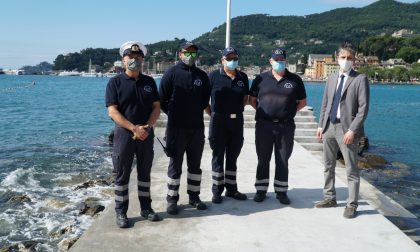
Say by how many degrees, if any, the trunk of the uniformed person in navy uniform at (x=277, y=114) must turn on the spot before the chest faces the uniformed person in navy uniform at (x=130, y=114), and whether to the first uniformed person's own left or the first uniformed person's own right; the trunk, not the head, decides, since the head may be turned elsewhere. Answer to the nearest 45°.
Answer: approximately 45° to the first uniformed person's own right

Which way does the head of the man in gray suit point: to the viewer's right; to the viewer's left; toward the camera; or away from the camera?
toward the camera

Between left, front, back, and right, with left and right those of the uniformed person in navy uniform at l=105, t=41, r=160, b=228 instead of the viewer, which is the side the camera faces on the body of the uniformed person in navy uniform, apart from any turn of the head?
front

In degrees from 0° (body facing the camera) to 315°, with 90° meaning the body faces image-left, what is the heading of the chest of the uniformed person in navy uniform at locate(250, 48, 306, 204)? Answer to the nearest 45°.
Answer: approximately 0°

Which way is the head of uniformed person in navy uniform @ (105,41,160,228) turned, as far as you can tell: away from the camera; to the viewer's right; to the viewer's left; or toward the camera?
toward the camera

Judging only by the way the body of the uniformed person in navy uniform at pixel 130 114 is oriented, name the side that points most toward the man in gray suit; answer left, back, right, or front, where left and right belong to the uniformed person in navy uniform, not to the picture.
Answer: left

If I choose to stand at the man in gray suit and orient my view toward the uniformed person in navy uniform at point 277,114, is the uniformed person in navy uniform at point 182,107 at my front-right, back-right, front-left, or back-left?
front-left

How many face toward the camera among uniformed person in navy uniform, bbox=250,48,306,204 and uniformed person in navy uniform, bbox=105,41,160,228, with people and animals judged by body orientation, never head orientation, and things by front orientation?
2

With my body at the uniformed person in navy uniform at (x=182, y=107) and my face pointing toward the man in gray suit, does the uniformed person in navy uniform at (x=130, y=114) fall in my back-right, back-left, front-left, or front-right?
back-right

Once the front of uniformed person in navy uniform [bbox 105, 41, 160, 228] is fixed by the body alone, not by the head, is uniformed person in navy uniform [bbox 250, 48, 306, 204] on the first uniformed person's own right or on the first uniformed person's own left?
on the first uniformed person's own left

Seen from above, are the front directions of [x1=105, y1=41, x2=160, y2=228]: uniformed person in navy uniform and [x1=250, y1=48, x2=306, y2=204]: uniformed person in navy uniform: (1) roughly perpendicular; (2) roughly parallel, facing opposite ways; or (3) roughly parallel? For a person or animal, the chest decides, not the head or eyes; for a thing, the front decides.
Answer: roughly parallel

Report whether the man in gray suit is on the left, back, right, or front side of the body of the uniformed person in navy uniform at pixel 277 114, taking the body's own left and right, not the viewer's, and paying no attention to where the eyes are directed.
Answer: left

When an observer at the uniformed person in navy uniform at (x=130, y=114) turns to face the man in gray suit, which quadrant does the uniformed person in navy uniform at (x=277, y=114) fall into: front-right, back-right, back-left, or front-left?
front-left

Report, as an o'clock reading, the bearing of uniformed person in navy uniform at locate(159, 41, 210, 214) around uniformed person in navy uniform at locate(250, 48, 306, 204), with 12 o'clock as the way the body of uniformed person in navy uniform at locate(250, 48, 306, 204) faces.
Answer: uniformed person in navy uniform at locate(159, 41, 210, 214) is roughly at 2 o'clock from uniformed person in navy uniform at locate(250, 48, 306, 204).

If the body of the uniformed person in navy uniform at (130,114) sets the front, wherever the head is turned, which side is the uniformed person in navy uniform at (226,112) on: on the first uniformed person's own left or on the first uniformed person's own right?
on the first uniformed person's own left
